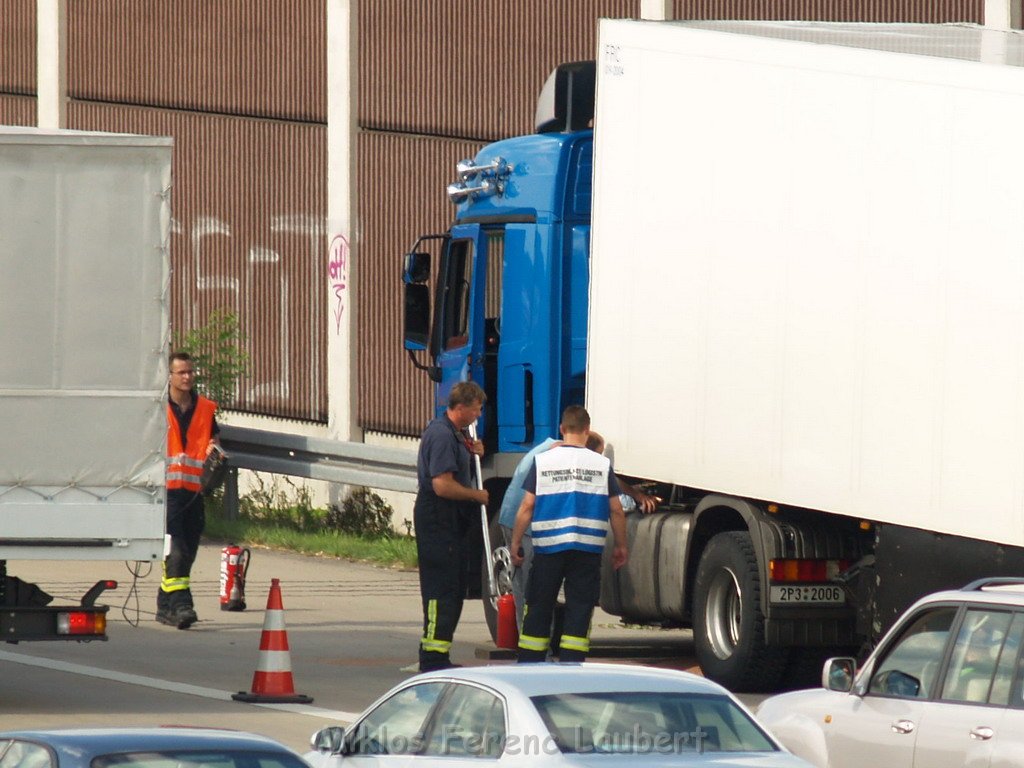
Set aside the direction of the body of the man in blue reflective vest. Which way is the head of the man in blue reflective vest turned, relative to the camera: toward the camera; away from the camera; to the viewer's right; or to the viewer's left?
away from the camera

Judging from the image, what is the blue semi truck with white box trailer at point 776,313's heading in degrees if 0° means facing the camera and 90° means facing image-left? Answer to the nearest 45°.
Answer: approximately 135°

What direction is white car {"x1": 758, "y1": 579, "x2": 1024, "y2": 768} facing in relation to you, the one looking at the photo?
facing away from the viewer and to the left of the viewer

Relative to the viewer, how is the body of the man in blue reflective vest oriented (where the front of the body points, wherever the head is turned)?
away from the camera

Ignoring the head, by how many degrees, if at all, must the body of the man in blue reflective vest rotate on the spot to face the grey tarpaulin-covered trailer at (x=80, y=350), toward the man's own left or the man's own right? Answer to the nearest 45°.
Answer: approximately 90° to the man's own left

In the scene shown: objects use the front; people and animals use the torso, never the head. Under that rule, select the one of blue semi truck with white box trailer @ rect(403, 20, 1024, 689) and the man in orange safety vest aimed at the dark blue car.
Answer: the man in orange safety vest

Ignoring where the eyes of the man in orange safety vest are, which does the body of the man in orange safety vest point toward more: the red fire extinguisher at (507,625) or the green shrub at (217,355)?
the red fire extinguisher

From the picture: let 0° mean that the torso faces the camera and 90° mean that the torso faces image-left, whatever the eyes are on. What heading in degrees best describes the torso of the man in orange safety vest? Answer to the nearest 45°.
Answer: approximately 0°
